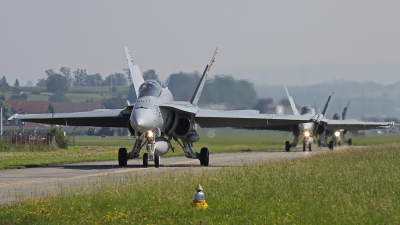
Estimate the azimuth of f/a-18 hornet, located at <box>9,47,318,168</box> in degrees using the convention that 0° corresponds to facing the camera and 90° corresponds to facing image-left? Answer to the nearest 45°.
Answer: approximately 0°

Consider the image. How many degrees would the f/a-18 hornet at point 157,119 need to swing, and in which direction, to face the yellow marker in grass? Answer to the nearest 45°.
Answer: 0° — it already faces it
